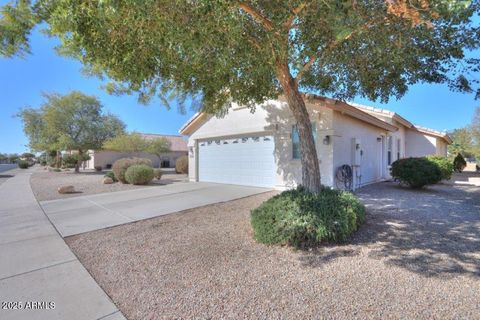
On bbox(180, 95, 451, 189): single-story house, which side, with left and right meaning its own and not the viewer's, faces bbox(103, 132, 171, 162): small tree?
right

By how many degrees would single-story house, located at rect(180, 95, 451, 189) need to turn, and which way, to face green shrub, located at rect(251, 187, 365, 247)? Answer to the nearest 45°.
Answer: approximately 45° to its left

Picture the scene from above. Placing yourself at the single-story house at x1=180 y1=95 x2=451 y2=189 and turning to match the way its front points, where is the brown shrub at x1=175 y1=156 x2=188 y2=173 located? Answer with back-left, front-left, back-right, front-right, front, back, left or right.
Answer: right

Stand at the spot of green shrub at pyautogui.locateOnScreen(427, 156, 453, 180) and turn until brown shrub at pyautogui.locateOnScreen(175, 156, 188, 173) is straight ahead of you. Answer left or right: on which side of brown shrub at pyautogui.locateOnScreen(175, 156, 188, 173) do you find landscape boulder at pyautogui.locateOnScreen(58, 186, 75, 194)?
left

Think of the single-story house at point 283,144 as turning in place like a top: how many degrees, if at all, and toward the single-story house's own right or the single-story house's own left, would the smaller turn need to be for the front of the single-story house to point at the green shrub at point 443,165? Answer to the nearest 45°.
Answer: approximately 135° to the single-story house's own left

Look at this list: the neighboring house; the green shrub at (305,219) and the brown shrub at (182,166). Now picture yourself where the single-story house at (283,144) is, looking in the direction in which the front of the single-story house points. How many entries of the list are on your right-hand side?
2

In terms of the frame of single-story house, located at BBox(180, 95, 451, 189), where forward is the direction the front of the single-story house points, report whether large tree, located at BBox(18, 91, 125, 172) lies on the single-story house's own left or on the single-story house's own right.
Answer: on the single-story house's own right

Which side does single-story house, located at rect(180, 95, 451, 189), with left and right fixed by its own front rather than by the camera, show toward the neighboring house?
right

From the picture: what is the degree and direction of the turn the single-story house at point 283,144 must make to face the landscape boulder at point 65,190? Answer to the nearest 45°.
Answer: approximately 45° to its right

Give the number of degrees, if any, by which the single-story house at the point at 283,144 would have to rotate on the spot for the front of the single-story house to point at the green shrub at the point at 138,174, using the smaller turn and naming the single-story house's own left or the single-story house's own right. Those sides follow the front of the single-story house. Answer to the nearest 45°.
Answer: approximately 45° to the single-story house's own right
